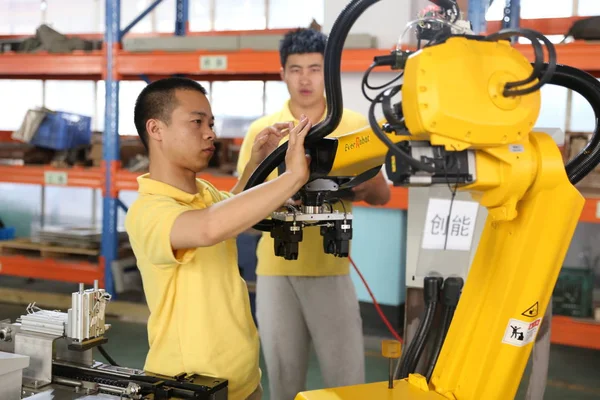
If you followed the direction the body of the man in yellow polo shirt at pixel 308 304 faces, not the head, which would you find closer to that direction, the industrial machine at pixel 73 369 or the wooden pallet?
the industrial machine

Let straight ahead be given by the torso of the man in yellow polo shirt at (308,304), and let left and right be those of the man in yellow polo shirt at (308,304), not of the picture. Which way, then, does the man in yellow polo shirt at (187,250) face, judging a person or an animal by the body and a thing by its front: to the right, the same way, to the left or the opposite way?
to the left

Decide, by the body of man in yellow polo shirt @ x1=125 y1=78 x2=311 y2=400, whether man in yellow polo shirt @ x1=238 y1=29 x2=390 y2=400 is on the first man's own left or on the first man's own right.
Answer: on the first man's own left

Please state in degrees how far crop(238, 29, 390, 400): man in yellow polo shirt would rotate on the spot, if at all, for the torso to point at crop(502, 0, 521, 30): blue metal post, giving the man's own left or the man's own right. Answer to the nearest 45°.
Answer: approximately 135° to the man's own left

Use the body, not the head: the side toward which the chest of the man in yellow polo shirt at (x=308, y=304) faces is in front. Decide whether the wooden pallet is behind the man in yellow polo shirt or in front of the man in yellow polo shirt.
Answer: behind

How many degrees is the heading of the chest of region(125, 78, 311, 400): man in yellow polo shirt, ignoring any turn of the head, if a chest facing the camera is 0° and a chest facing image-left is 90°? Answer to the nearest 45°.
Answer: approximately 270°

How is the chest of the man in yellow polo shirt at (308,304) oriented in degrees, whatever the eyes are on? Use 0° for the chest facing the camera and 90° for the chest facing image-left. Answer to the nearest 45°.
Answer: approximately 0°

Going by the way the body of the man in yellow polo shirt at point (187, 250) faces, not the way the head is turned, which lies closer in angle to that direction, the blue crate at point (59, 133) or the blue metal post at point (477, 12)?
the blue metal post

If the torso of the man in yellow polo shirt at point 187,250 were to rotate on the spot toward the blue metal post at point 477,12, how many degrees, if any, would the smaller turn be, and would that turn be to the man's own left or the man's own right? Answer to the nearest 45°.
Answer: approximately 45° to the man's own left

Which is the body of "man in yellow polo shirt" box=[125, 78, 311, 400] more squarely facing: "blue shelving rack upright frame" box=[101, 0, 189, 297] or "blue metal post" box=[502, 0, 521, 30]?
the blue metal post

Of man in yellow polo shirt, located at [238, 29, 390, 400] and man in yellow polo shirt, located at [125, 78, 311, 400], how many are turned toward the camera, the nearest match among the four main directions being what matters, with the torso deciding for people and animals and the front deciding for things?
1
